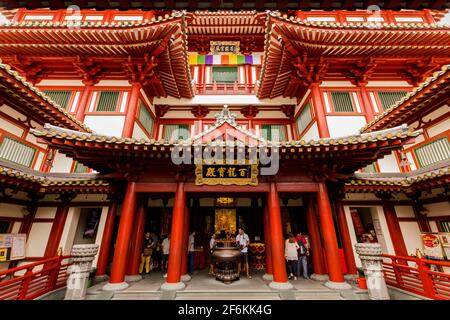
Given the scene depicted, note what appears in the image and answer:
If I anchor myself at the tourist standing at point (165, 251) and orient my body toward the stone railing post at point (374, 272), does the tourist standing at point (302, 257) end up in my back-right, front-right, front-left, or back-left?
front-left

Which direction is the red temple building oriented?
toward the camera
